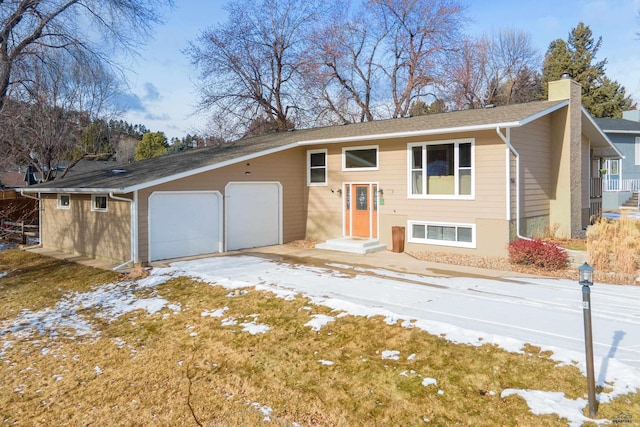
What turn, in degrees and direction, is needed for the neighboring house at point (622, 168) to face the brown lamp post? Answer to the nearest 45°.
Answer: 0° — it already faces it

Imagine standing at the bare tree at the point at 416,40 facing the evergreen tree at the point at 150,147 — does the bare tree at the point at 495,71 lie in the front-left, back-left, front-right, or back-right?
back-right

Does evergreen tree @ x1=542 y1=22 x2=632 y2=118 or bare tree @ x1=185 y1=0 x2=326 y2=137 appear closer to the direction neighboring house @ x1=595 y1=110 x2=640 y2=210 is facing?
the bare tree

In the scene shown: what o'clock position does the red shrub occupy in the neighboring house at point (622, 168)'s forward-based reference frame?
The red shrub is roughly at 12 o'clock from the neighboring house.

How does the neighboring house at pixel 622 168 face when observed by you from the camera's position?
facing the viewer

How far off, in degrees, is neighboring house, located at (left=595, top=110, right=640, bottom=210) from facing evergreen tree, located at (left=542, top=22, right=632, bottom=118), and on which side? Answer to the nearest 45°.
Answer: approximately 180°

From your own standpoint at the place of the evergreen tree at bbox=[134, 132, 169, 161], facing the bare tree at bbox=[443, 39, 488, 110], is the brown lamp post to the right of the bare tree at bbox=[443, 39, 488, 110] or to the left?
right

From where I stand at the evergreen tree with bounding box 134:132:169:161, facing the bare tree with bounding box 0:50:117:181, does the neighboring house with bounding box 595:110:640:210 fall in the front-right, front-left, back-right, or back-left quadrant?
front-left

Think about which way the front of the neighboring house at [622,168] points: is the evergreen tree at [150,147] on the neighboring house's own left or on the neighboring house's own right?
on the neighboring house's own right

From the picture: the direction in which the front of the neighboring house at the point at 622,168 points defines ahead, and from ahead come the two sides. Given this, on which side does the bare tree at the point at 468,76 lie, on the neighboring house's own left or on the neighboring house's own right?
on the neighboring house's own right

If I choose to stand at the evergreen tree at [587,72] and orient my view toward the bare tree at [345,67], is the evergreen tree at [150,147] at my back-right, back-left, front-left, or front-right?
front-right

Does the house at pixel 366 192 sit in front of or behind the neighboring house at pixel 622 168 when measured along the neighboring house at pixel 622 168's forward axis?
in front

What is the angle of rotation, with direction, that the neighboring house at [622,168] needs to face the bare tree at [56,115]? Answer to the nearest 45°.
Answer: approximately 45° to its right

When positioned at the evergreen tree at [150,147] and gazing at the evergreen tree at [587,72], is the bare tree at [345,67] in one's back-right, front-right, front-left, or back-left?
front-right
